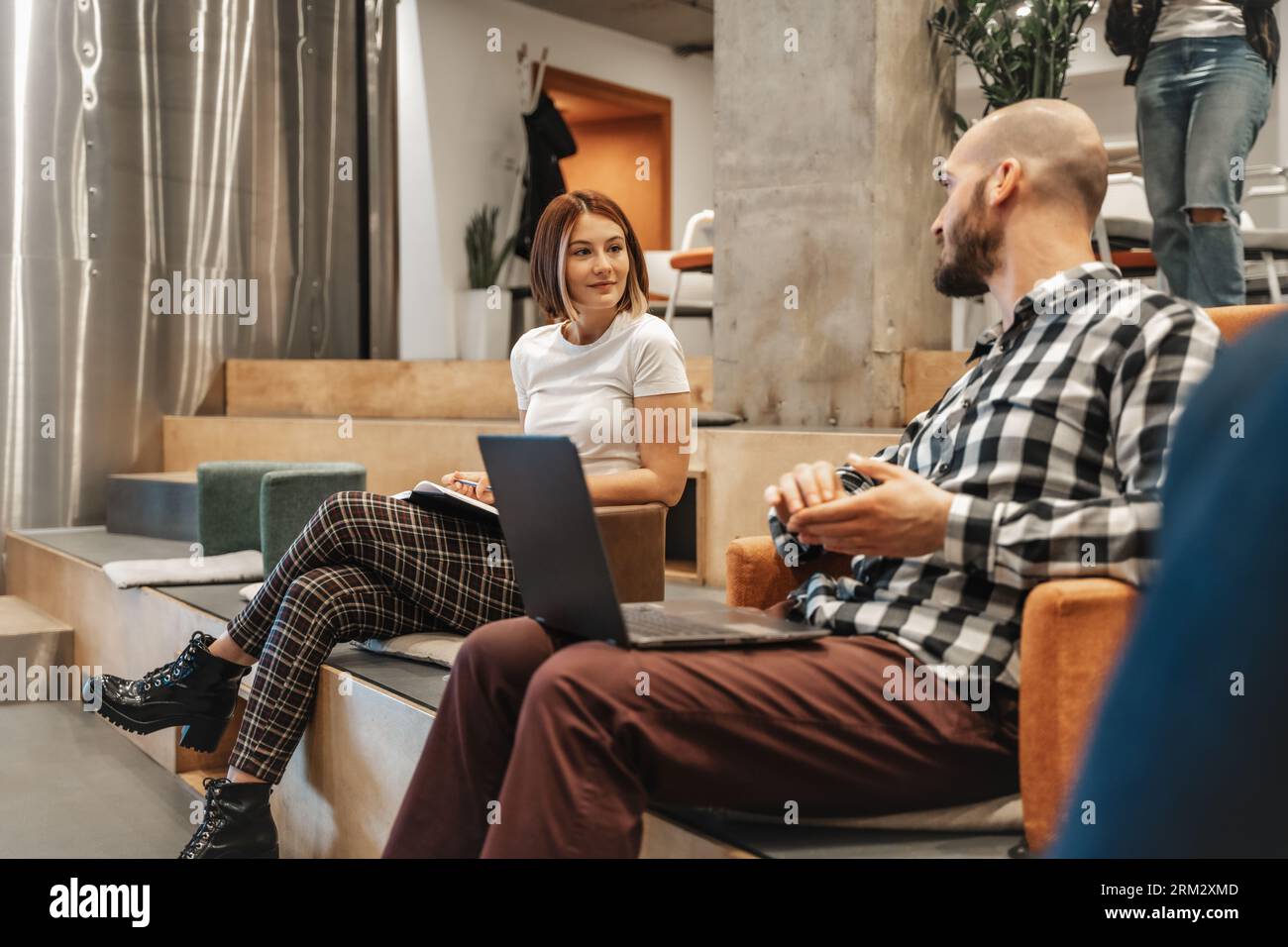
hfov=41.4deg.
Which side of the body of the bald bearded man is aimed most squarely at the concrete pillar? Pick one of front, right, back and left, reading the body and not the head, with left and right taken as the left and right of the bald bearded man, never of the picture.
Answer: right

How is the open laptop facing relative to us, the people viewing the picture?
facing away from the viewer and to the right of the viewer

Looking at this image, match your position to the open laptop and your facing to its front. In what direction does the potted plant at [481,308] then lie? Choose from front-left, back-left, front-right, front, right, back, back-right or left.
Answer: front-left

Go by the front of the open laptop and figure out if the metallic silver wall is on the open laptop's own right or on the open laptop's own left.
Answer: on the open laptop's own left

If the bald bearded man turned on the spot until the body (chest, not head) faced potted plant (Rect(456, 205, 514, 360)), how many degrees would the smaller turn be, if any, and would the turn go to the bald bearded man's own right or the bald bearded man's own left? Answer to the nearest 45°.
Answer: approximately 90° to the bald bearded man's own right

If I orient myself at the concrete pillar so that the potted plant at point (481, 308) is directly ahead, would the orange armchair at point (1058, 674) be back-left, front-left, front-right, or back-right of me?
back-left

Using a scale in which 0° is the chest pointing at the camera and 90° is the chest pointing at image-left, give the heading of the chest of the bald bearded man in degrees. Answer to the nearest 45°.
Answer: approximately 90°
